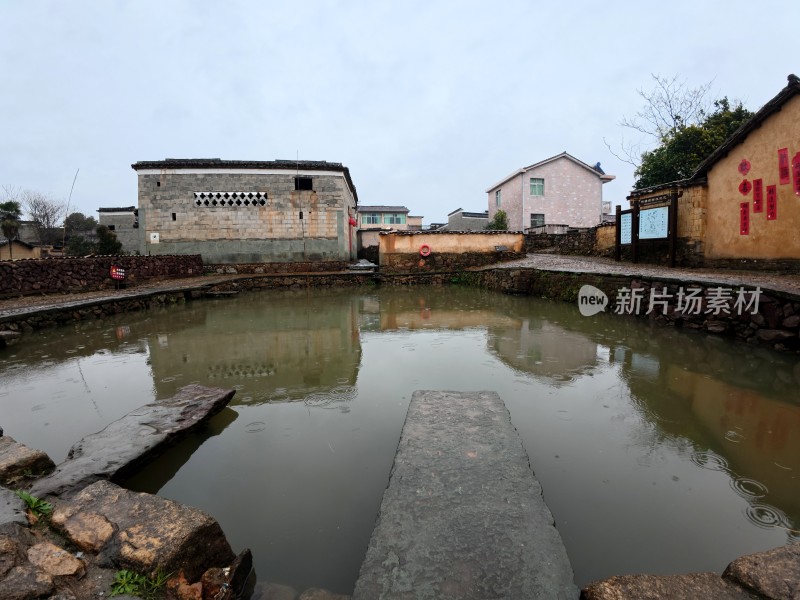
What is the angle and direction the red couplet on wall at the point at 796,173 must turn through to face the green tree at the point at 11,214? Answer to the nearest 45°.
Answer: approximately 45° to its right

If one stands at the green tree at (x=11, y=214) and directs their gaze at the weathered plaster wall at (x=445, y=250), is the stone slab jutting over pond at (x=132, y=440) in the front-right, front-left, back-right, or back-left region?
front-right

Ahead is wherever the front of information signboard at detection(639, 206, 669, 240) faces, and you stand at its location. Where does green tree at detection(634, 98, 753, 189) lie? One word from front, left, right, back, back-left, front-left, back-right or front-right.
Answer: back-right

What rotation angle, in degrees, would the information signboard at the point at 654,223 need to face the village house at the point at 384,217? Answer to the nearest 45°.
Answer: approximately 90° to its right

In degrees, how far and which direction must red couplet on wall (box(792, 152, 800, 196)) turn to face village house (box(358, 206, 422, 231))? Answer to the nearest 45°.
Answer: approximately 90° to its right

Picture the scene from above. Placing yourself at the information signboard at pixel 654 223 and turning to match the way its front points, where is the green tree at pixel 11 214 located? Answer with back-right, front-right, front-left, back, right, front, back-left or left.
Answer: front-right

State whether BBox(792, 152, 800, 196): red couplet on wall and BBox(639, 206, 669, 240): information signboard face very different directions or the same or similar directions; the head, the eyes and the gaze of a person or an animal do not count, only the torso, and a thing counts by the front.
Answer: same or similar directions

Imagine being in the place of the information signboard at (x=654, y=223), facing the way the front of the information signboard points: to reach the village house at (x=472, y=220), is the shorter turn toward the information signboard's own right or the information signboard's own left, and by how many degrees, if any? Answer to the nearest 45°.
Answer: approximately 90° to the information signboard's own right

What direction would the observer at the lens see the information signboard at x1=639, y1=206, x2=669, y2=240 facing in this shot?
facing the viewer and to the left of the viewer

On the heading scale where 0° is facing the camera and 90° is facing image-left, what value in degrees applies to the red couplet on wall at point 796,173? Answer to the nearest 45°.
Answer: approximately 45°

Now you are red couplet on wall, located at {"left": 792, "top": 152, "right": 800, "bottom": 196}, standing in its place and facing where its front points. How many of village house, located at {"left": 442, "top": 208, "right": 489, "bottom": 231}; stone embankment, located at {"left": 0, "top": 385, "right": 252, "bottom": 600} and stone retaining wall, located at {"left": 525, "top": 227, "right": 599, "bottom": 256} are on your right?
2

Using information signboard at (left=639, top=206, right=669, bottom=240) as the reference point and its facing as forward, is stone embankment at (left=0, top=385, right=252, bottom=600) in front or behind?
in front

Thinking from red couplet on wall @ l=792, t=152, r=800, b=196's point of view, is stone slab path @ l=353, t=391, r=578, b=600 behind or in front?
in front

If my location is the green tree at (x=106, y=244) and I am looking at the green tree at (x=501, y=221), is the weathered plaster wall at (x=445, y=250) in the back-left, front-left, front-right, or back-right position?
front-right

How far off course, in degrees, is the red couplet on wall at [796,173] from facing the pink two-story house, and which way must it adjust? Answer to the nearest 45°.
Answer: approximately 90° to its right

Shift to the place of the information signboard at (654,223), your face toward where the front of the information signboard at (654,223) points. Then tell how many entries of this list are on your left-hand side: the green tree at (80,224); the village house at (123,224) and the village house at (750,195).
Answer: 1

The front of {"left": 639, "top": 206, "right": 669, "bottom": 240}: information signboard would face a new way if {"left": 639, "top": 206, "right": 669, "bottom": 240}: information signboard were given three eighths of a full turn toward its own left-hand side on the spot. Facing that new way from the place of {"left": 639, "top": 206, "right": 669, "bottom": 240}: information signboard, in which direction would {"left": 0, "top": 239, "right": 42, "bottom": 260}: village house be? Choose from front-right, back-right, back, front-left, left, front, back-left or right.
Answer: back

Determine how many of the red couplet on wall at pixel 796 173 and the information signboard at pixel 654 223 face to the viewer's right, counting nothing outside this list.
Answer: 0
